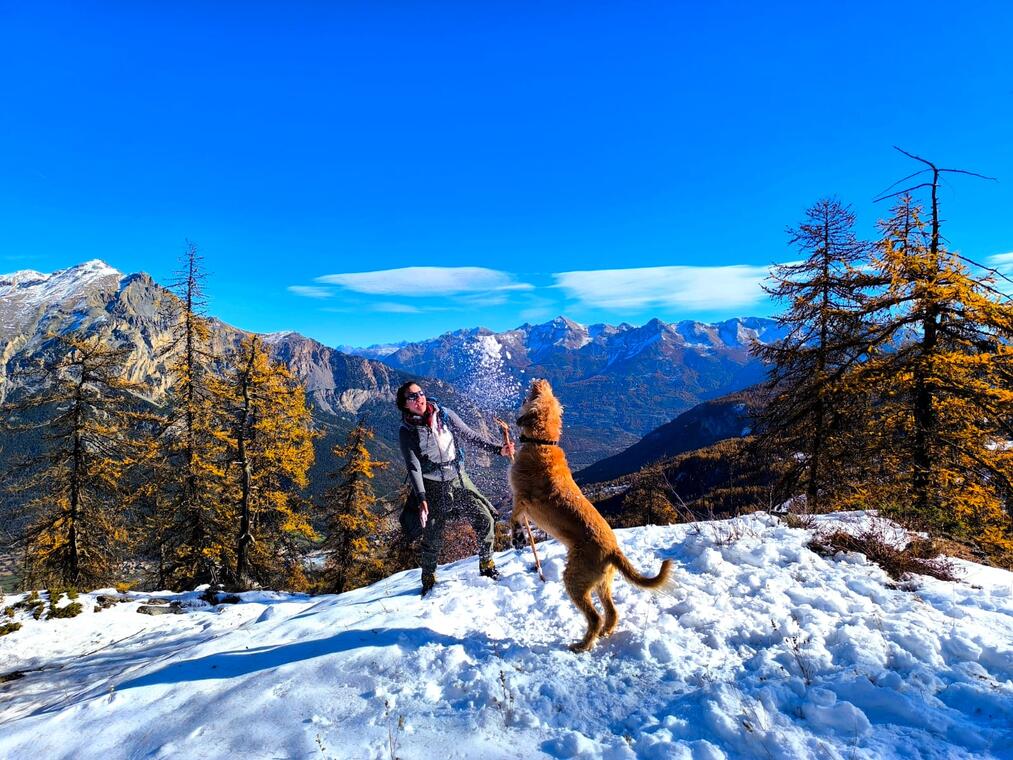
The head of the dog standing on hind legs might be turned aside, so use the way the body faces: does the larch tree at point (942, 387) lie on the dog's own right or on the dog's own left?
on the dog's own right

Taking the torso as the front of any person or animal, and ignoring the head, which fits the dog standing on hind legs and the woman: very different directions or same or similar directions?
very different directions

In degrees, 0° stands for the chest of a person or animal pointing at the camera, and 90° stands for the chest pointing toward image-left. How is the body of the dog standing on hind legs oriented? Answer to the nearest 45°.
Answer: approximately 135°

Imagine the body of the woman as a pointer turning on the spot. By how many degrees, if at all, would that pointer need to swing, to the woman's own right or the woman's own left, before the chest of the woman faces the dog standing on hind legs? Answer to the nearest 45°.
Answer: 0° — they already face it

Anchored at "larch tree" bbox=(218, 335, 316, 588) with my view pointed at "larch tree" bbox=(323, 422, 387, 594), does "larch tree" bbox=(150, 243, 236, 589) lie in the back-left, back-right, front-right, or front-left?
back-left

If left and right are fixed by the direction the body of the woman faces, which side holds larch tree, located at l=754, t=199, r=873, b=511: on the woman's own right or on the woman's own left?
on the woman's own left

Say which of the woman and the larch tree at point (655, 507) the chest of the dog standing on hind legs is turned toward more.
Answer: the woman

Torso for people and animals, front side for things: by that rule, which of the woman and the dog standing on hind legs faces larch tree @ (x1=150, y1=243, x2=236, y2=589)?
the dog standing on hind legs
